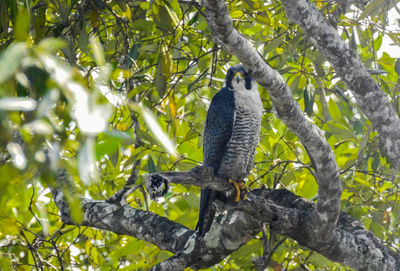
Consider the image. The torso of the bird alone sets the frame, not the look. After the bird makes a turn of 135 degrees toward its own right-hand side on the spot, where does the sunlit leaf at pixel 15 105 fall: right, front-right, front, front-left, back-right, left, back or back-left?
left

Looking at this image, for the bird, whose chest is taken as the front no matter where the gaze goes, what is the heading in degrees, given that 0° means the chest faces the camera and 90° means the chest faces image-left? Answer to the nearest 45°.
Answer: approximately 315°

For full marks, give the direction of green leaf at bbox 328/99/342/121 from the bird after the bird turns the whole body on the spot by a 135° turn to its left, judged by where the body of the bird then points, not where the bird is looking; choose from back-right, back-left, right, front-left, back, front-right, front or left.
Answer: right

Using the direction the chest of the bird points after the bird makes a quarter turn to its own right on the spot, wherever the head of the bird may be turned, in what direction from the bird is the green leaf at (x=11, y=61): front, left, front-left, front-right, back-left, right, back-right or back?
front-left
